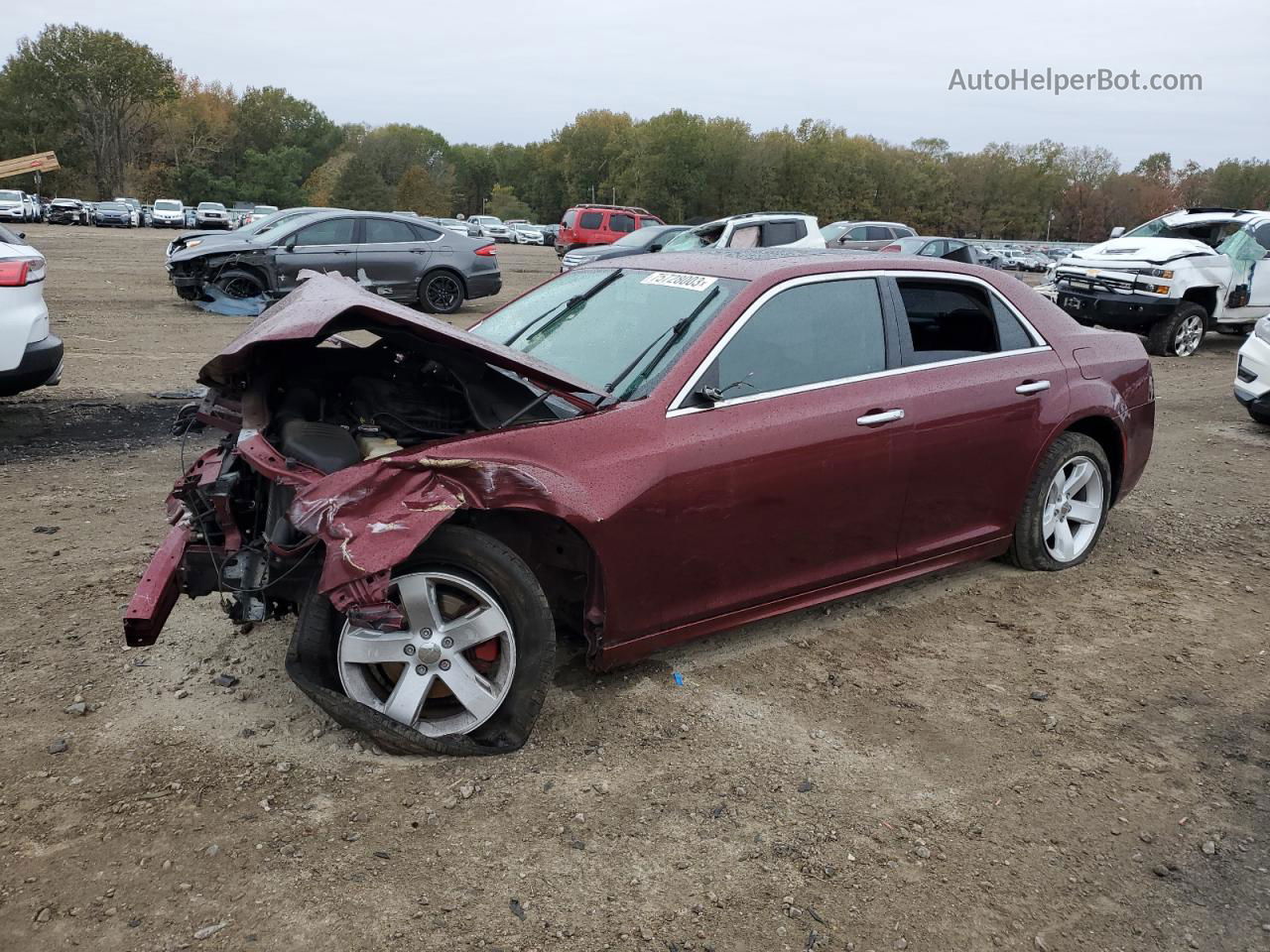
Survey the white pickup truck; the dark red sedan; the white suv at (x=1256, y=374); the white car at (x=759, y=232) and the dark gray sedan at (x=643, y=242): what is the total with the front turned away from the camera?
0

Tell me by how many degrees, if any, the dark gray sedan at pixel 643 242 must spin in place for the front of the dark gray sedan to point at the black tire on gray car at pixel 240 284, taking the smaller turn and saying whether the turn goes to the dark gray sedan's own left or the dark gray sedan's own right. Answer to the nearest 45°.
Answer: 0° — it already faces it

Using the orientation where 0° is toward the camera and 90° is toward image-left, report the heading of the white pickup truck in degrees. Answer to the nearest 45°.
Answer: approximately 45°

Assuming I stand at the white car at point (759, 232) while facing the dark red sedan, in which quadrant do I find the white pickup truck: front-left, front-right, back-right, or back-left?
front-left

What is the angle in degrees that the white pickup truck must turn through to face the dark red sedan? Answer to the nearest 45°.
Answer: approximately 45° to its left

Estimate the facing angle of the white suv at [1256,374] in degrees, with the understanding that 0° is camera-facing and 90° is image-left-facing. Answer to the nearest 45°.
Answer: approximately 45°

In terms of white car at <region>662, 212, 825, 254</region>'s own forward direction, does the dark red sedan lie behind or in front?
in front

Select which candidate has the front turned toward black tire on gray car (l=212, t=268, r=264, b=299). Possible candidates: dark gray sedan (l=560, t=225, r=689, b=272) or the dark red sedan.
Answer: the dark gray sedan

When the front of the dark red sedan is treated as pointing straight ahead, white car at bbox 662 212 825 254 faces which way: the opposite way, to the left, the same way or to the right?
the same way

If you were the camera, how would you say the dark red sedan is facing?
facing the viewer and to the left of the viewer

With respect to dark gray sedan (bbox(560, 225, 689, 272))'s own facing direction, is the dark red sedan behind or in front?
in front

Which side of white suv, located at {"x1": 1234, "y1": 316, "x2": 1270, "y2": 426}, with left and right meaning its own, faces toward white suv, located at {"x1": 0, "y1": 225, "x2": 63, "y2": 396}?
front

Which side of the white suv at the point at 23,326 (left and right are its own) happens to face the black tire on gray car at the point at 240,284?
right

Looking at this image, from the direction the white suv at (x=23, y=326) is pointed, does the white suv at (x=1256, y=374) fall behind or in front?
behind

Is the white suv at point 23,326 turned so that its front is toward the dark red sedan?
no

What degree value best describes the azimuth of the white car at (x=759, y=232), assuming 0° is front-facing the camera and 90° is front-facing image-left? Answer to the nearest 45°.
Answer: approximately 45°

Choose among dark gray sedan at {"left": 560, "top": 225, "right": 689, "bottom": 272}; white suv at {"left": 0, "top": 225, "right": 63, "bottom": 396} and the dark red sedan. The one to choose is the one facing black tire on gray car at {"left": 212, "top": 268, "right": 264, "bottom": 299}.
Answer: the dark gray sedan
